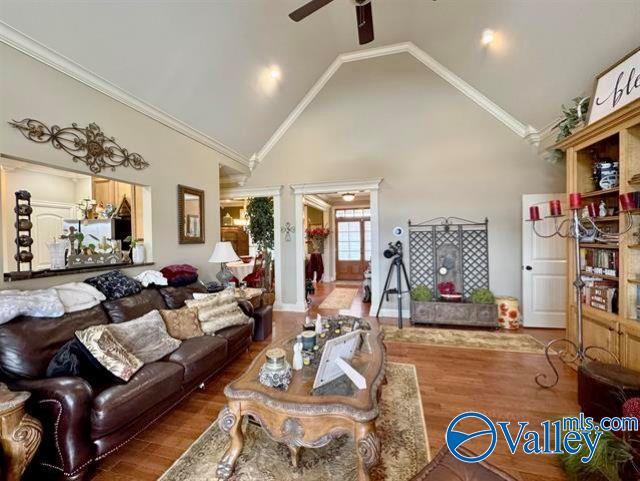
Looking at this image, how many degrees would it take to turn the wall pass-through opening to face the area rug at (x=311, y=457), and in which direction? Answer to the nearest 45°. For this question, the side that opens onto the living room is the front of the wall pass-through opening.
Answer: approximately 45° to its right

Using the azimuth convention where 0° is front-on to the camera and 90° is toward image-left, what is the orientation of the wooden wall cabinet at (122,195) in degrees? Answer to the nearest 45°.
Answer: approximately 315°

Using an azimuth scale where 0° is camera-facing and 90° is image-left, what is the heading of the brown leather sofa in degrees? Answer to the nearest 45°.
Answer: approximately 315°

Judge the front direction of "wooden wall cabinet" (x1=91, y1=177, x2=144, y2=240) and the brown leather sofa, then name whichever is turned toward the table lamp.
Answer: the wooden wall cabinet

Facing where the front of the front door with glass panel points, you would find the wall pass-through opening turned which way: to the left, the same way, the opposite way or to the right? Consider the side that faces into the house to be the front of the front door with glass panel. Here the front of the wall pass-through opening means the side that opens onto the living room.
to the left
